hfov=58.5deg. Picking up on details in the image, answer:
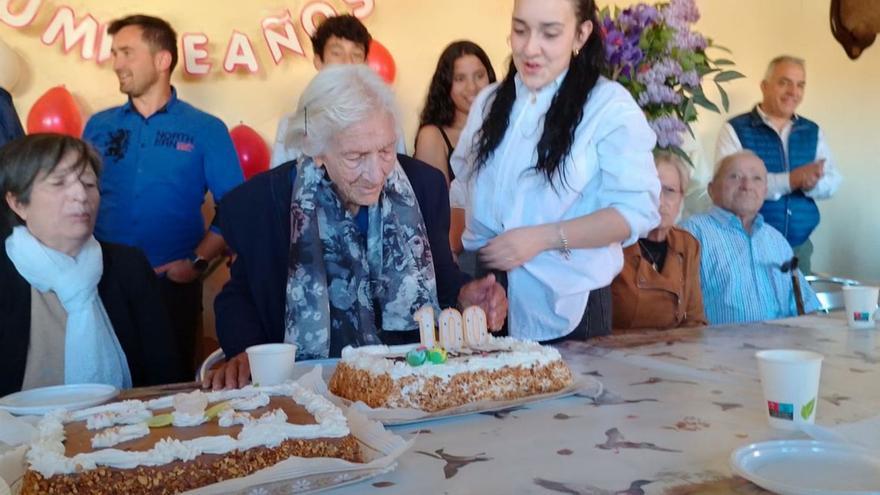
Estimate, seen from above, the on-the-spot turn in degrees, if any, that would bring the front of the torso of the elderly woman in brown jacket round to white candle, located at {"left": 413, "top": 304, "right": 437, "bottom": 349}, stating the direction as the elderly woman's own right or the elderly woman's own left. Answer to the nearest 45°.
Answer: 0° — they already face it

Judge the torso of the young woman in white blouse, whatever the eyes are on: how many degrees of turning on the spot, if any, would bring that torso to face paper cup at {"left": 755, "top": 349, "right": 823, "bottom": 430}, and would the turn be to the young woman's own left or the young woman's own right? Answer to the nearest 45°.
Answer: approximately 45° to the young woman's own left

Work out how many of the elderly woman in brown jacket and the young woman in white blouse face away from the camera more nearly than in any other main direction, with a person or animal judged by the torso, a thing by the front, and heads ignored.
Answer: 0

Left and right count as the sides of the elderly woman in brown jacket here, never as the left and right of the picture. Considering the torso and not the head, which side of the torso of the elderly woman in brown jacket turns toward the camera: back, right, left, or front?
front

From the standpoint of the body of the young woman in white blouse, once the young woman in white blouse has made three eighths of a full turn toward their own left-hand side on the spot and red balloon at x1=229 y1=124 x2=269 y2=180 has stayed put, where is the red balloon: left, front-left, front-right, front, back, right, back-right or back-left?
back-left

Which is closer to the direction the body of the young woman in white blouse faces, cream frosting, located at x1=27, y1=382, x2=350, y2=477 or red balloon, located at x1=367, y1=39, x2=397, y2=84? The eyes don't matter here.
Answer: the cream frosting

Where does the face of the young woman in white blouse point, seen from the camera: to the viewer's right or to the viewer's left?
to the viewer's left

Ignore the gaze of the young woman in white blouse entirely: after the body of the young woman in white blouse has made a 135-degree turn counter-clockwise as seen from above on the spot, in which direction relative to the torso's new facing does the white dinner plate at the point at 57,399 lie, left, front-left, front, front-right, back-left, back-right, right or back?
back-right

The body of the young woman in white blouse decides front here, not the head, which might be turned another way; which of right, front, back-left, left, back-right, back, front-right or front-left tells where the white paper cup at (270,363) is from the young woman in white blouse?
front

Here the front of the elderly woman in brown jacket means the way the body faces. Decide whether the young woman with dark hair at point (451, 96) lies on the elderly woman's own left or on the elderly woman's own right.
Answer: on the elderly woman's own right

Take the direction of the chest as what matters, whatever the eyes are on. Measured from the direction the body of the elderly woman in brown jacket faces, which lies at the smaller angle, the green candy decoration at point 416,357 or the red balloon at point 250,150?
the green candy decoration

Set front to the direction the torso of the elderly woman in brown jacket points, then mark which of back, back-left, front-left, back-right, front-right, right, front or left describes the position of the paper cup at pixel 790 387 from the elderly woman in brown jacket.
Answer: front

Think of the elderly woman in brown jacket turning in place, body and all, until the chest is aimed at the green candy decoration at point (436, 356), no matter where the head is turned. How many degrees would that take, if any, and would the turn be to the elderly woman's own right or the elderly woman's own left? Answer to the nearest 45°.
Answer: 0° — they already face it

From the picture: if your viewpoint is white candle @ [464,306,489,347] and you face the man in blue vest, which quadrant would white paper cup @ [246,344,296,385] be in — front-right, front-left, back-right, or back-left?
back-left

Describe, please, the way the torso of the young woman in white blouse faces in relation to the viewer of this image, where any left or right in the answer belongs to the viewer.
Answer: facing the viewer and to the left of the viewer
